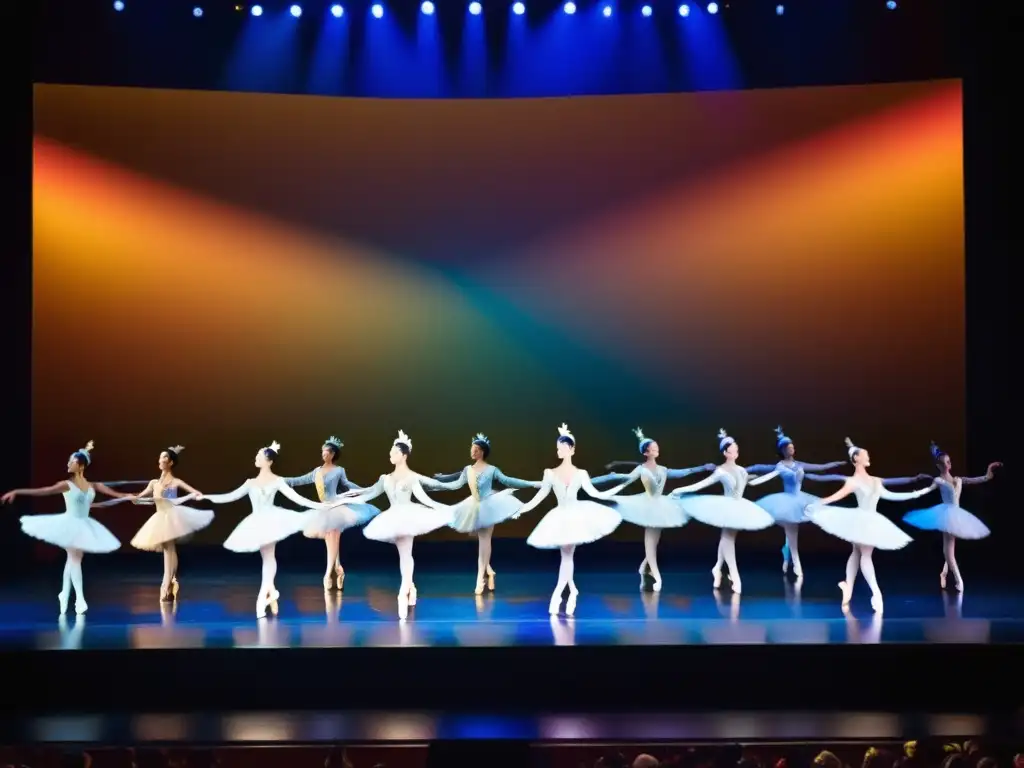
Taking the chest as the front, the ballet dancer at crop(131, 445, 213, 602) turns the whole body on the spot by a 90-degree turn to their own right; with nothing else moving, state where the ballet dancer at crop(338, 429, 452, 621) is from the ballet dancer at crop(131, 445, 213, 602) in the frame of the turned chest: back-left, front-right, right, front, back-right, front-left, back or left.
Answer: back

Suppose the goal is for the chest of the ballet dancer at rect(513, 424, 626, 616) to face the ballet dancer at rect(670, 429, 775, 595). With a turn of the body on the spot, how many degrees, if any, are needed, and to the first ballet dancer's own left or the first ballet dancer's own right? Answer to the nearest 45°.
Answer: approximately 135° to the first ballet dancer's own left

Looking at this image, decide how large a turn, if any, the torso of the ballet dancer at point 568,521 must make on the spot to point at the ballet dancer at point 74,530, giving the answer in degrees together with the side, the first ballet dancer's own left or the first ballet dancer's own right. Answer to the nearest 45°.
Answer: approximately 90° to the first ballet dancer's own right

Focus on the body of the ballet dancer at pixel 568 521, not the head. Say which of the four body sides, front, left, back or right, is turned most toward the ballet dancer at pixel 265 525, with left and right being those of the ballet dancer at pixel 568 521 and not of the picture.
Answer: right

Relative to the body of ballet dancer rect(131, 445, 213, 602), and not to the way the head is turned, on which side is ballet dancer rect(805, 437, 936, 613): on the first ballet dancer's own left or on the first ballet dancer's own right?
on the first ballet dancer's own left

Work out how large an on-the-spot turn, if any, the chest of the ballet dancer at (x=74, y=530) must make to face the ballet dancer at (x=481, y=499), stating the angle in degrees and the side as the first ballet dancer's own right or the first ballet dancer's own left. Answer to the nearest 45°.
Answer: approximately 90° to the first ballet dancer's own left

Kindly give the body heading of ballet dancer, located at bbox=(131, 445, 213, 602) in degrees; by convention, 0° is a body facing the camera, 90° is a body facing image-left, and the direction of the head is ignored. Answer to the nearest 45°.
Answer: approximately 45°

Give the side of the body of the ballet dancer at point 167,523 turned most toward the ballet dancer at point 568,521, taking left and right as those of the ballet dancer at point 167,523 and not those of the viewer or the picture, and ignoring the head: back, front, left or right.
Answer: left
